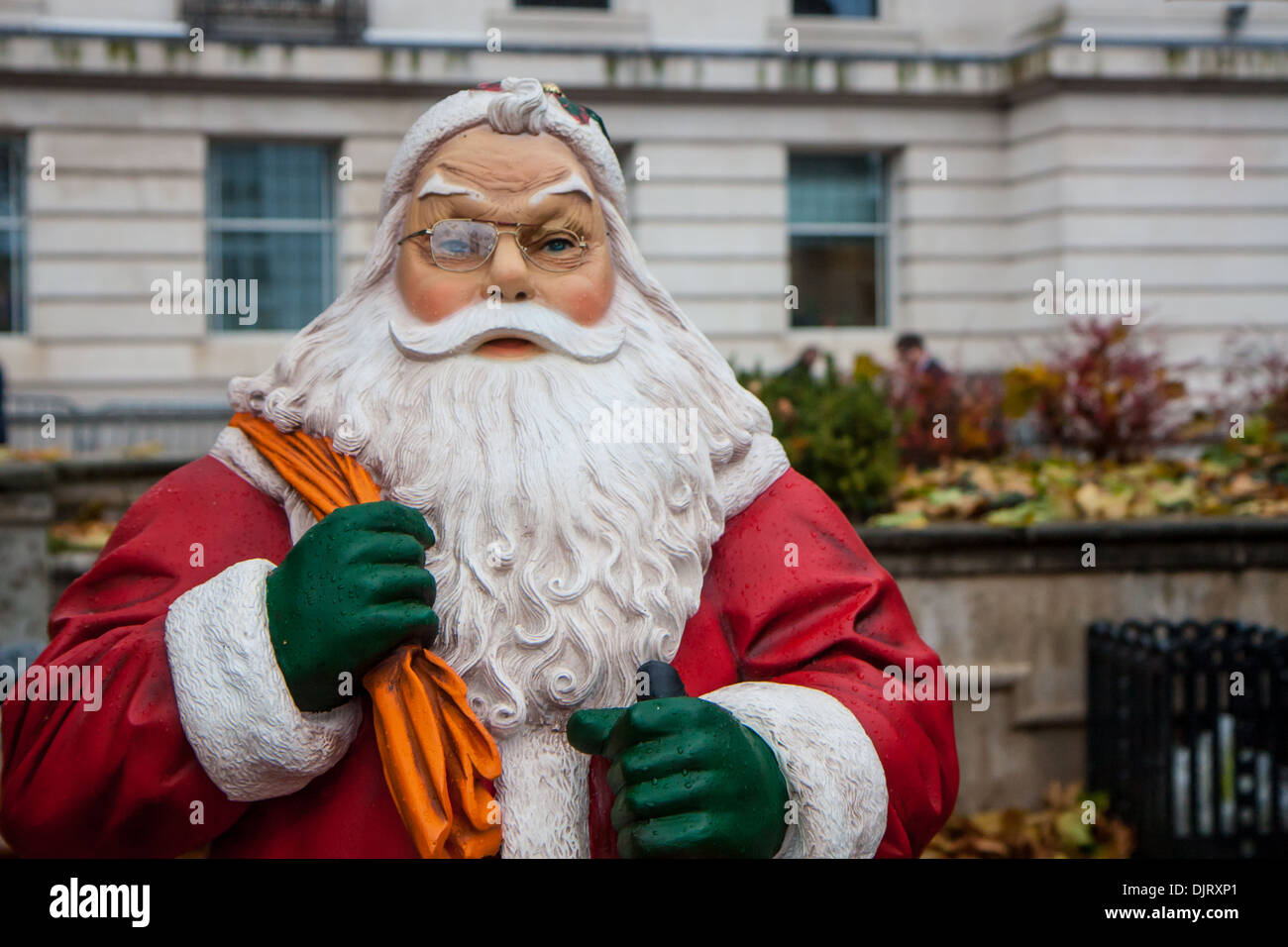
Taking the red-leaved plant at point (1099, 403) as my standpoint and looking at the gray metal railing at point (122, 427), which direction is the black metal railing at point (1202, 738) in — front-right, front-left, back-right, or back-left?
back-left

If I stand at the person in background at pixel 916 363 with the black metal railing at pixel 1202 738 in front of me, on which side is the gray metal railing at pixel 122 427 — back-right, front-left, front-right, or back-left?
back-right

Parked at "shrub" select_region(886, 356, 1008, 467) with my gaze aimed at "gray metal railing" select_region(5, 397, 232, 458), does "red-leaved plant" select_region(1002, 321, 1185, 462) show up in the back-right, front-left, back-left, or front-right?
back-right

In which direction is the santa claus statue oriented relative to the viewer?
toward the camera

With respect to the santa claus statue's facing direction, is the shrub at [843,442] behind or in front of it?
behind

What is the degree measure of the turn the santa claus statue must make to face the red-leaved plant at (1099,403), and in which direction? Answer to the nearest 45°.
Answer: approximately 135° to its left

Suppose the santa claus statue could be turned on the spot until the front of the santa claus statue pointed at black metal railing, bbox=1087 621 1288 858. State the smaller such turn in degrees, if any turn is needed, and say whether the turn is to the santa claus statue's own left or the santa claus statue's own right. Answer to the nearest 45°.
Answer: approximately 135° to the santa claus statue's own left

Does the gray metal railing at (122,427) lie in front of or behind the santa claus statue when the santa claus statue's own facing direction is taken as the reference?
behind

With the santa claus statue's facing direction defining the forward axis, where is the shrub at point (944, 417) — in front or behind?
behind
